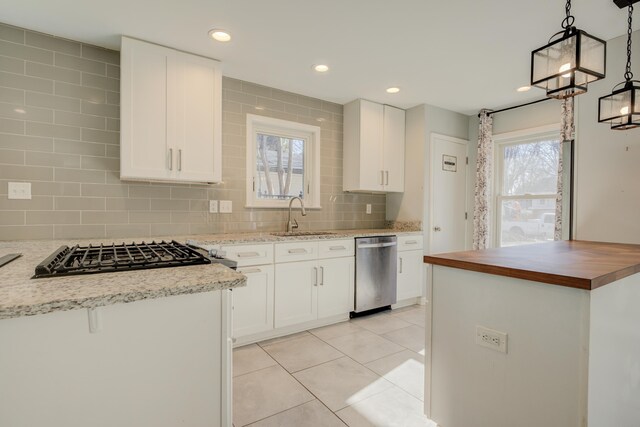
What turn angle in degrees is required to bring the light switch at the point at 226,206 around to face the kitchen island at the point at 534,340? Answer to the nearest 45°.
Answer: approximately 45° to its left

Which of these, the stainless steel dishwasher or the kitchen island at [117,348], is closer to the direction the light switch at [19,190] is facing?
the kitchen island

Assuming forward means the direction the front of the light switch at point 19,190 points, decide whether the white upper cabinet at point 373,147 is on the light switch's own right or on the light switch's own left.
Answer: on the light switch's own left

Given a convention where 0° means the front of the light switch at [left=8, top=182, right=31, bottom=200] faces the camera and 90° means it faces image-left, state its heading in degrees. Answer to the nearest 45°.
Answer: approximately 0°

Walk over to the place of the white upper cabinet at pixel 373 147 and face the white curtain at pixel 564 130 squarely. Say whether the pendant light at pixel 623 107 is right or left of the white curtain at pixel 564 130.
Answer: right

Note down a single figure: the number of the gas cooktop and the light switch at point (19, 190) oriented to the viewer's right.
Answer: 1

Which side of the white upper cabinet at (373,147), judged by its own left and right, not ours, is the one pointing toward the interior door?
left

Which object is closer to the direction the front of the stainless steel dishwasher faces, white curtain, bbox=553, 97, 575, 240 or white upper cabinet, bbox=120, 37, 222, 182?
the white curtain
